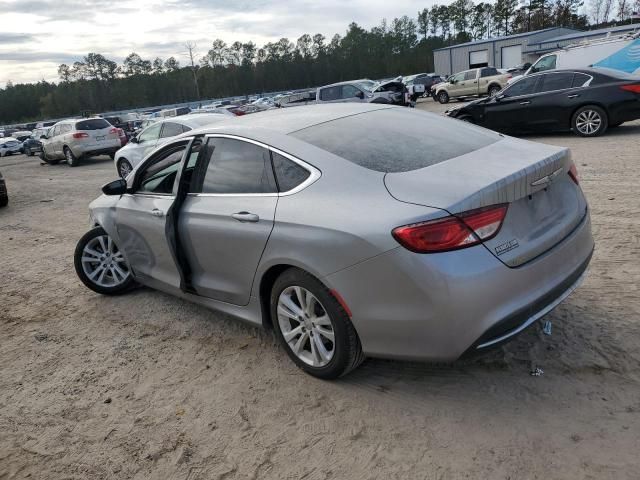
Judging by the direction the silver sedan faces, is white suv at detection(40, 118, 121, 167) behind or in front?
in front

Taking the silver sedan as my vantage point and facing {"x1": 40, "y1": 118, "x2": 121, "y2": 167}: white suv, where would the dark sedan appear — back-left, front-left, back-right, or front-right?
front-right

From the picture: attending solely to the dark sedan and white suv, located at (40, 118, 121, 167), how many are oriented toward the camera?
0

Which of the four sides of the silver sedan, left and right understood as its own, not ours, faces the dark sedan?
right

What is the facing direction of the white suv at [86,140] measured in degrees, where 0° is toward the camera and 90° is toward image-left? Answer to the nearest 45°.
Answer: approximately 135°

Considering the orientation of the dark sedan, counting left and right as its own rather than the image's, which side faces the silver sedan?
left

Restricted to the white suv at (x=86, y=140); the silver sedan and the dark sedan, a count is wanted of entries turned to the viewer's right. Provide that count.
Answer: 0

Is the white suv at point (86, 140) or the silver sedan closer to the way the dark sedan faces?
the white suv

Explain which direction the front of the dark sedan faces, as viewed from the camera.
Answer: facing to the left of the viewer

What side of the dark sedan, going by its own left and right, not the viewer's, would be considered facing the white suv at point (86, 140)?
front

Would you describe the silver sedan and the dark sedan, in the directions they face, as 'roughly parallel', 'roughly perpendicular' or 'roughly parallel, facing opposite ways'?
roughly parallel

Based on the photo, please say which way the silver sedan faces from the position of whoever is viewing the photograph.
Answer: facing away from the viewer and to the left of the viewer

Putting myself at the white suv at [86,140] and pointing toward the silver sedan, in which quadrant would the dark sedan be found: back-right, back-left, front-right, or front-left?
front-left

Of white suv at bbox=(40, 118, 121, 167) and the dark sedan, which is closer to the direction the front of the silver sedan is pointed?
the white suv
